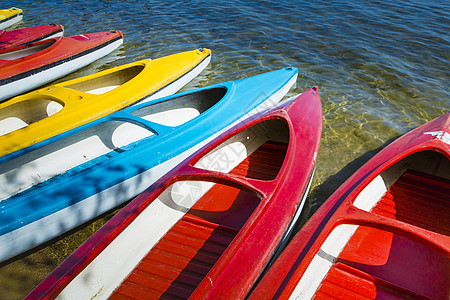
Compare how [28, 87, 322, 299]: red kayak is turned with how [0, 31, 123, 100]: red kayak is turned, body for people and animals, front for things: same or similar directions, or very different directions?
same or similar directions

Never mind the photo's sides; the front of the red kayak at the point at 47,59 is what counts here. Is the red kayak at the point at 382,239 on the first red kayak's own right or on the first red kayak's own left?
on the first red kayak's own right

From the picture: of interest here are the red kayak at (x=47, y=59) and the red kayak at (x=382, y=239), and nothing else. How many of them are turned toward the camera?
0

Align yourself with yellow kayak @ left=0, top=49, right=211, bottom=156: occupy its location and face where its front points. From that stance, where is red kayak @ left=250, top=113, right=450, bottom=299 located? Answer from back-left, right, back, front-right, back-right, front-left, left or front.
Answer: right

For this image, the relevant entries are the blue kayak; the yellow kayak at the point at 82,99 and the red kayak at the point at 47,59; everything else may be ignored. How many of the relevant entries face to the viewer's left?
0

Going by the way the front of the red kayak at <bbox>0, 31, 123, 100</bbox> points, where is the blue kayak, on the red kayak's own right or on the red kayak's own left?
on the red kayak's own right

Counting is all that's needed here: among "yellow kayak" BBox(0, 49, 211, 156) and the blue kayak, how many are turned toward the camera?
0

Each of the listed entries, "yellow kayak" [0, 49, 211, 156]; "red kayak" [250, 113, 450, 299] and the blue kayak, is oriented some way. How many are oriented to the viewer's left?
0

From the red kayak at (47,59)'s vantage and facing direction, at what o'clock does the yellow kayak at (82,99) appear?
The yellow kayak is roughly at 4 o'clock from the red kayak.

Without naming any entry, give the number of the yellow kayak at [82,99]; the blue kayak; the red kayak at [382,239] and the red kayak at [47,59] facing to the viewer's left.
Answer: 0

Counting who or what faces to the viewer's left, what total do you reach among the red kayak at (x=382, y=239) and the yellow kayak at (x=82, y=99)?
0

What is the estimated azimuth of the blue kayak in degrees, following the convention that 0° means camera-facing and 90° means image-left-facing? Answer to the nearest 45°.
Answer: approximately 225°

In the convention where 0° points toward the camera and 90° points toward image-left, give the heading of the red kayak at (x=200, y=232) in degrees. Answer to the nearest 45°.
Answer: approximately 225°

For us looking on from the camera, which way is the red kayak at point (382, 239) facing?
facing away from the viewer and to the right of the viewer

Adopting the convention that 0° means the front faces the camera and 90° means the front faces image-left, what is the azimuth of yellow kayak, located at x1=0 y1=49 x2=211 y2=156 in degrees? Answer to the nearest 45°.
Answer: approximately 225°
